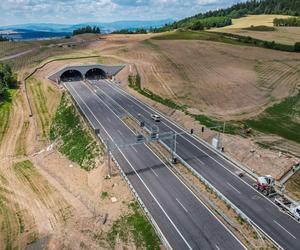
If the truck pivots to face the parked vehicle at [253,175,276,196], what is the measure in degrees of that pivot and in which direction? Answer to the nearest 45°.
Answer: approximately 180°

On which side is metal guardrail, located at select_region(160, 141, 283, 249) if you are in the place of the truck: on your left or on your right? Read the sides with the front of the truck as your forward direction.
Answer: on your right
